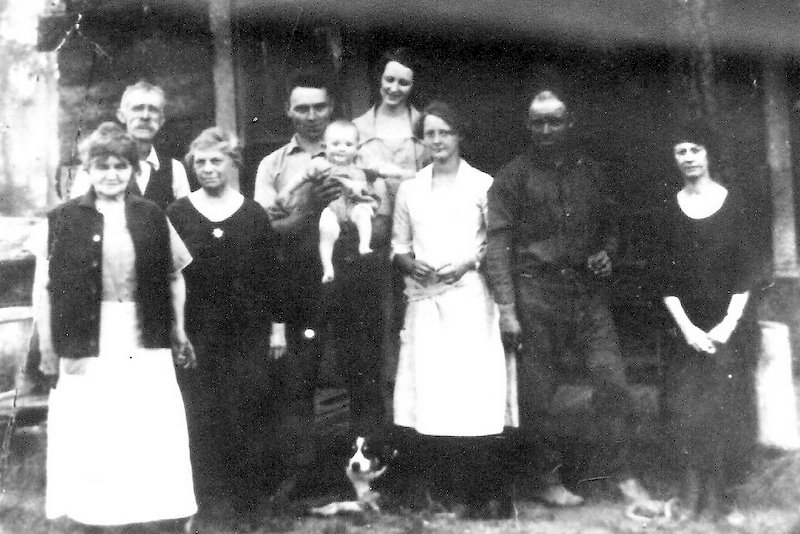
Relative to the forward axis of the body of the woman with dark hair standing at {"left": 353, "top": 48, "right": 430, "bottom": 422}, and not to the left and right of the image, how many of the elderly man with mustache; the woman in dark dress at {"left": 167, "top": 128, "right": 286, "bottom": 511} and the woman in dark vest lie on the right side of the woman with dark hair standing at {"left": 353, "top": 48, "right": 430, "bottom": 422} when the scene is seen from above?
3

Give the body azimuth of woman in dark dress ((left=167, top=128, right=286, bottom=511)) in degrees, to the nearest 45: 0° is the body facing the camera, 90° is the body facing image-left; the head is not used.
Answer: approximately 0°

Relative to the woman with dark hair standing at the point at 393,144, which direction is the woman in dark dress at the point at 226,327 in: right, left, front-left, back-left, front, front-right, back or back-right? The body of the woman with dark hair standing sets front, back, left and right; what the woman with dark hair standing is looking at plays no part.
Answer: right

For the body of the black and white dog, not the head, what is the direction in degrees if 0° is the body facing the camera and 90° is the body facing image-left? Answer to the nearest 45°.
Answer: approximately 45°

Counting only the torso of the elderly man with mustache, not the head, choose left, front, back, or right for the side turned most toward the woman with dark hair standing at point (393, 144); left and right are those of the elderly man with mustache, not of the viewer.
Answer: left

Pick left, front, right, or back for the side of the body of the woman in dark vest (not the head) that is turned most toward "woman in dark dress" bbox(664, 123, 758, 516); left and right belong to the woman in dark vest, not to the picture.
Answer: left
